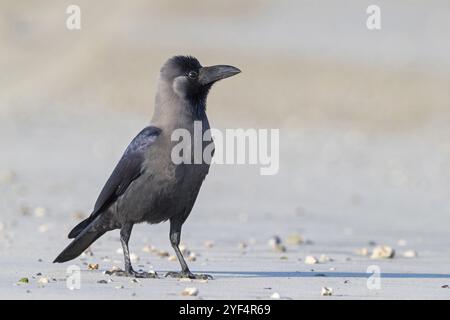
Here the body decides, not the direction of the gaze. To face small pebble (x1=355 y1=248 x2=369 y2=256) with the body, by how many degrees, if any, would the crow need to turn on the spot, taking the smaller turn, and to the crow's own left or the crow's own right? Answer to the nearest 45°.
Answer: approximately 45° to the crow's own left

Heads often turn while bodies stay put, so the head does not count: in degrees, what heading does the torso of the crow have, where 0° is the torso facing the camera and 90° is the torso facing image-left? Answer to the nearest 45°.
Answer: approximately 270°

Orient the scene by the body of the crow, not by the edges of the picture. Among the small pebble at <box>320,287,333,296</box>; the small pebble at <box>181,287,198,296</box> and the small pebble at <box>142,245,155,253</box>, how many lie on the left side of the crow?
1

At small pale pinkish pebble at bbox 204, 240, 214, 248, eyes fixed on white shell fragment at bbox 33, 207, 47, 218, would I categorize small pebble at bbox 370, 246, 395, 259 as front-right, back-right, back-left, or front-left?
back-right

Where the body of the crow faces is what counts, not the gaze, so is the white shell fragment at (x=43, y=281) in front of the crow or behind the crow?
behind

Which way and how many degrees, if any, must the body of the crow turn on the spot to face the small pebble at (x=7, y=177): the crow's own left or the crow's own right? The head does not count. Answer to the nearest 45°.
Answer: approximately 90° to the crow's own left

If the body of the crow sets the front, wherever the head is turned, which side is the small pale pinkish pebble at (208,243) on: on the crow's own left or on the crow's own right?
on the crow's own left

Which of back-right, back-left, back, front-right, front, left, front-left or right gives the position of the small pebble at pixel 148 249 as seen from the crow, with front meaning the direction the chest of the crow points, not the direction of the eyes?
left

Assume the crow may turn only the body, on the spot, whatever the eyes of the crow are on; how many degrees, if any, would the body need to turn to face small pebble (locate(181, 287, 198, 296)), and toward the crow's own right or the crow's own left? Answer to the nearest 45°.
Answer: approximately 90° to the crow's own right

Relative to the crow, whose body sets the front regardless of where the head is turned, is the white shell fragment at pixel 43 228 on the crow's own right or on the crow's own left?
on the crow's own left

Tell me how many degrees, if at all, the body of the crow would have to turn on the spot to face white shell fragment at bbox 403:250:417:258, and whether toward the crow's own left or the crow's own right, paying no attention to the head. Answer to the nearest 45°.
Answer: approximately 45° to the crow's own left

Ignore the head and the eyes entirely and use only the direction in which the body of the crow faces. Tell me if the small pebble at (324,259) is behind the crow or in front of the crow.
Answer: in front
